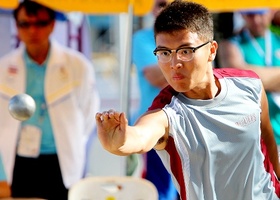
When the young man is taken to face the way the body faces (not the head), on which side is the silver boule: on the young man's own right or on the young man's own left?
on the young man's own right

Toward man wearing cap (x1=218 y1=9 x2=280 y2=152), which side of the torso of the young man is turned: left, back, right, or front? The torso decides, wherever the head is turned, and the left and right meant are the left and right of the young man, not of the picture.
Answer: back

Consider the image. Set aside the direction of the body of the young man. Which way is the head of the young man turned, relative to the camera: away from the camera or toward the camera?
toward the camera

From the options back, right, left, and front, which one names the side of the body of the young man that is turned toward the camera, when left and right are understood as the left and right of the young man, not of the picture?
front
